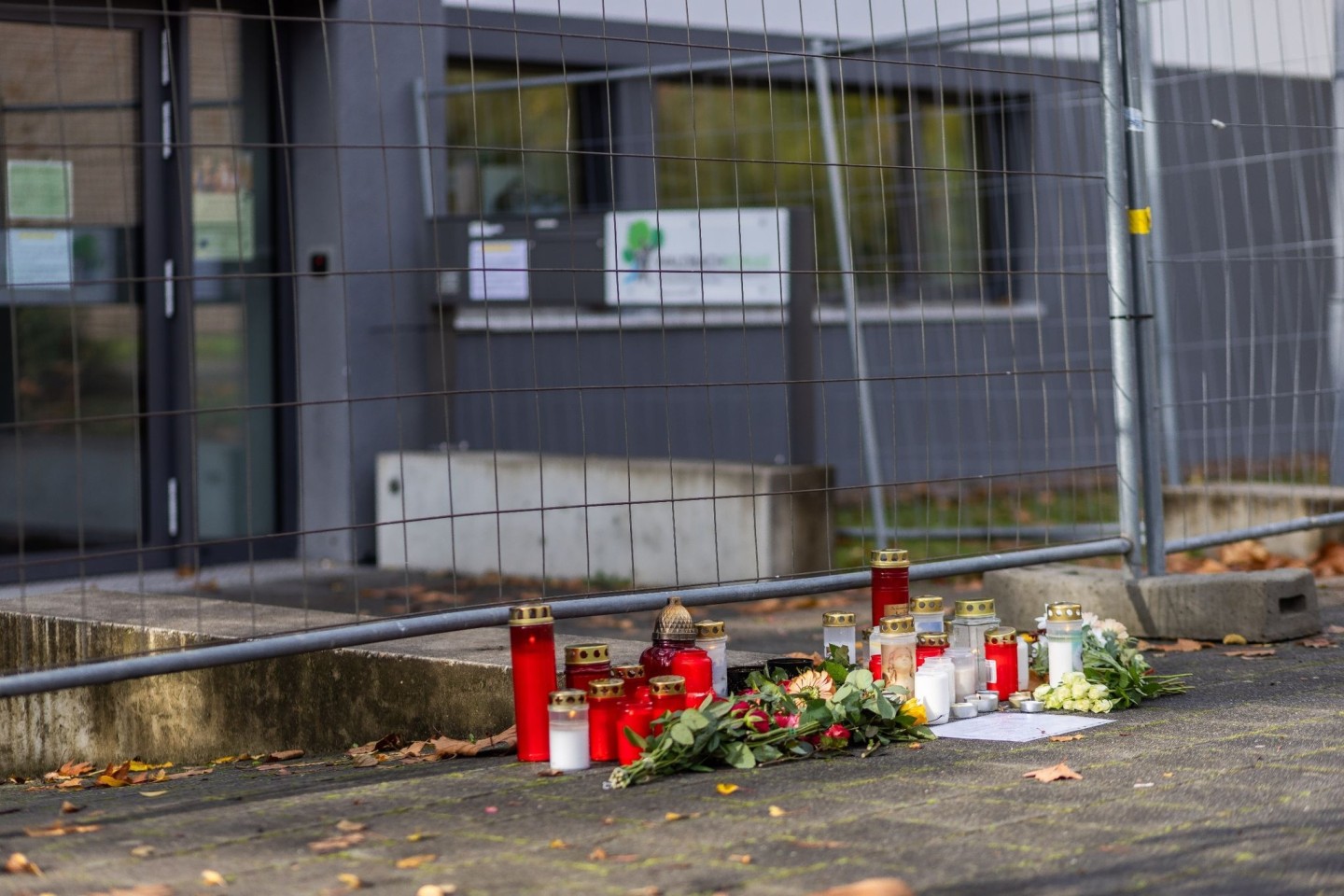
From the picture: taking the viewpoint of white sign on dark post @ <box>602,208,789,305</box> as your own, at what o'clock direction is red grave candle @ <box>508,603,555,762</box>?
The red grave candle is roughly at 12 o'clock from the white sign on dark post.

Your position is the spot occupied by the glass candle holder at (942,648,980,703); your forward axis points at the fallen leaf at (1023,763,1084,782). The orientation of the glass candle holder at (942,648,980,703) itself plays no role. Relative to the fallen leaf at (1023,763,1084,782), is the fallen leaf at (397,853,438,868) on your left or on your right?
right

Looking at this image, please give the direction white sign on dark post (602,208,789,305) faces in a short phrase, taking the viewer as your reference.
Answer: facing the viewer

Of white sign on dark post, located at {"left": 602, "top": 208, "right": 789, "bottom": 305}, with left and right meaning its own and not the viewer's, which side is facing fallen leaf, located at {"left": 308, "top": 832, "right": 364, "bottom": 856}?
front

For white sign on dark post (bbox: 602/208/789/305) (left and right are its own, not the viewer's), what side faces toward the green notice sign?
right

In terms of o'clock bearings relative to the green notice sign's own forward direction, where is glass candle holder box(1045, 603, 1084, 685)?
The glass candle holder is roughly at 11 o'clock from the green notice sign.

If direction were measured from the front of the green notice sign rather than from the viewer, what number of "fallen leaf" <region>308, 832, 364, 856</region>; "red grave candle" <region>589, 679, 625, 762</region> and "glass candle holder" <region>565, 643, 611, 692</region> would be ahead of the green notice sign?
3

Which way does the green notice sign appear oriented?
toward the camera

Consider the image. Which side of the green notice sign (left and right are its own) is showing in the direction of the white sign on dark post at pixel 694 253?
left

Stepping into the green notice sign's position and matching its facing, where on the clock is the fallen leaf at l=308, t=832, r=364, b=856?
The fallen leaf is roughly at 12 o'clock from the green notice sign.

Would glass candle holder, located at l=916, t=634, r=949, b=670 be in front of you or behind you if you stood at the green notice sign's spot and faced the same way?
in front

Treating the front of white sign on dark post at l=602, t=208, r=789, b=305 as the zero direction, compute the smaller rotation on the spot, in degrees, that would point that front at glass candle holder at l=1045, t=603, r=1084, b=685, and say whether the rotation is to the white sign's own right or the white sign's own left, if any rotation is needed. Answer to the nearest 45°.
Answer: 0° — it already faces it

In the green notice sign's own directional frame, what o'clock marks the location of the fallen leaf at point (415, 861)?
The fallen leaf is roughly at 12 o'clock from the green notice sign.

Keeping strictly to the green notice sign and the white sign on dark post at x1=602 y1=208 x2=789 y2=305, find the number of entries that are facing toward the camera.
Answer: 2

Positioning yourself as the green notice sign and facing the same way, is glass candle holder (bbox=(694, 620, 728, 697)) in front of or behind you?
in front

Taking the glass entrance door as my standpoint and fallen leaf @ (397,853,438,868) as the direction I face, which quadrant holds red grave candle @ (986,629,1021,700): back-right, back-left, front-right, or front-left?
front-left

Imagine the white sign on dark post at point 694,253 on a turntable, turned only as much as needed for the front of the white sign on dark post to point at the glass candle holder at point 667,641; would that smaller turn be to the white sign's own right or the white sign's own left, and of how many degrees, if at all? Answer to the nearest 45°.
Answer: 0° — it already faces it

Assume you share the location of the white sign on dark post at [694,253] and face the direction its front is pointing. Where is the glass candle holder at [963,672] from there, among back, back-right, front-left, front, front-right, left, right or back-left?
front

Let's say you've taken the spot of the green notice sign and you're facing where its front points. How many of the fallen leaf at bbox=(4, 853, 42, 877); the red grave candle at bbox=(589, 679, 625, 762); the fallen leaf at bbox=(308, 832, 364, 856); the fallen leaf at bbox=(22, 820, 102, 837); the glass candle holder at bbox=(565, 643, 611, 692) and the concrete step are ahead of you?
6
